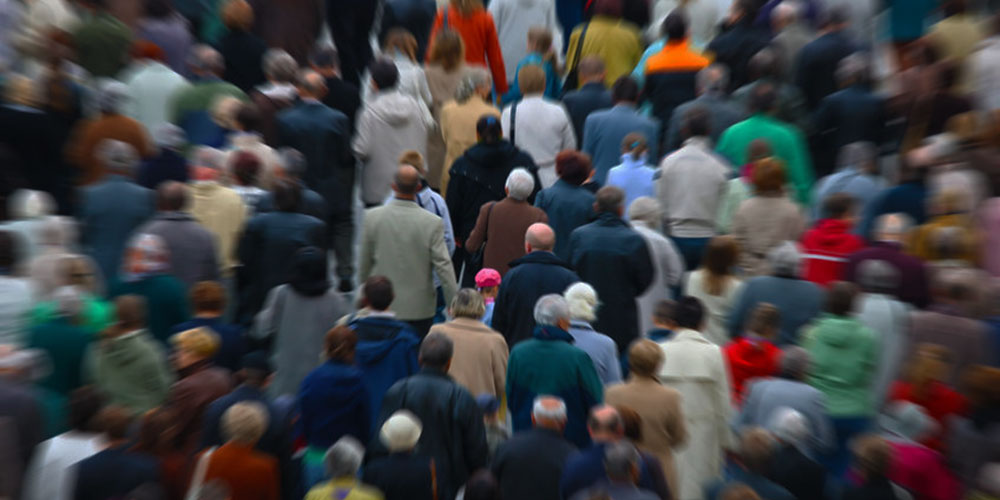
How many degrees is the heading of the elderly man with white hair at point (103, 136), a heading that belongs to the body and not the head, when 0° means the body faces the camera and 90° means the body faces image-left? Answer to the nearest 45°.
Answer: approximately 180°

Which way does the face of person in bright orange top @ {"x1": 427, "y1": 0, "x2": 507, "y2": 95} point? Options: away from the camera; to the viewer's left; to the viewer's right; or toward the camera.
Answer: away from the camera

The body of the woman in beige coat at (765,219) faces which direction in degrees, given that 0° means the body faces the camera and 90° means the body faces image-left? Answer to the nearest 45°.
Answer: approximately 180°

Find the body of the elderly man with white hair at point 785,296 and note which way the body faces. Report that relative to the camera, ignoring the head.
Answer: away from the camera

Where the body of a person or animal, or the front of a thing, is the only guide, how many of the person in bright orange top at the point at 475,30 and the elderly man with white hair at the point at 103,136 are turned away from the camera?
2

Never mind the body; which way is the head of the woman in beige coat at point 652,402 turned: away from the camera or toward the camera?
away from the camera

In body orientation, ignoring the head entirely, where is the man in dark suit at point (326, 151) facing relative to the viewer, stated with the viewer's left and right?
facing away from the viewer

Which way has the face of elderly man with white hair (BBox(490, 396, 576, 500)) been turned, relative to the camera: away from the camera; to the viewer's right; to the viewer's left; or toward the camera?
away from the camera

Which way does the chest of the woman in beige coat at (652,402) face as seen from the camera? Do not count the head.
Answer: away from the camera
